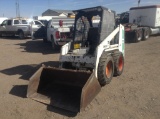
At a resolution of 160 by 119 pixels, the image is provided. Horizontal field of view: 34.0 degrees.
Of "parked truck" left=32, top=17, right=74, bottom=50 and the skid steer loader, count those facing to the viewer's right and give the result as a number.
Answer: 0

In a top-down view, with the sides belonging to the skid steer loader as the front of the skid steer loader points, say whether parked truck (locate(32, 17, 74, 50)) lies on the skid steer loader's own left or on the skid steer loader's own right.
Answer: on the skid steer loader's own right

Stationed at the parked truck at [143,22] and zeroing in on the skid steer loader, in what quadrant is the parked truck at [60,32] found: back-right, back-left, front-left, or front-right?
front-right

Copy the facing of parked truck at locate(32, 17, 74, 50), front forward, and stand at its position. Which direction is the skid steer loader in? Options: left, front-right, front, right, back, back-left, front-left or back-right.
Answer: back-left

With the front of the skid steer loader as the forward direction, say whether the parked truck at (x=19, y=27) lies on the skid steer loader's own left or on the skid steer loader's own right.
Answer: on the skid steer loader's own right

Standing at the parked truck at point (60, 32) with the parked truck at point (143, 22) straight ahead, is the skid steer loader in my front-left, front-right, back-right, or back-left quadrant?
back-right

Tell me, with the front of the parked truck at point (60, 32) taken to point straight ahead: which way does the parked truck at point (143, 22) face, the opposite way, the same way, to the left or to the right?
to the right

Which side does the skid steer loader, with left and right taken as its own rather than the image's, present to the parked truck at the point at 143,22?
back

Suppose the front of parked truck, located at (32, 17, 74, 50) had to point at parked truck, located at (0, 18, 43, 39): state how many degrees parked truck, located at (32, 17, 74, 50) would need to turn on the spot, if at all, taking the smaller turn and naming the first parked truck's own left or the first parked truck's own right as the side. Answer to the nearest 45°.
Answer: approximately 45° to the first parked truck's own left

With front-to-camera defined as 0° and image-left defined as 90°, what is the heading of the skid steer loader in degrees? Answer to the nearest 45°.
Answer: approximately 45°
